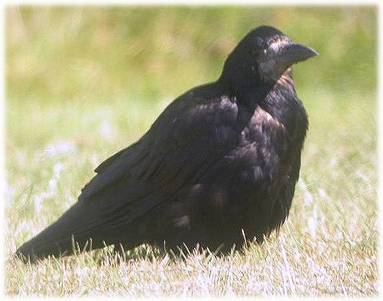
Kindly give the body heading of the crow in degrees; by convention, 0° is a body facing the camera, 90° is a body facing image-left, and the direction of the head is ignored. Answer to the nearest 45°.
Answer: approximately 270°
